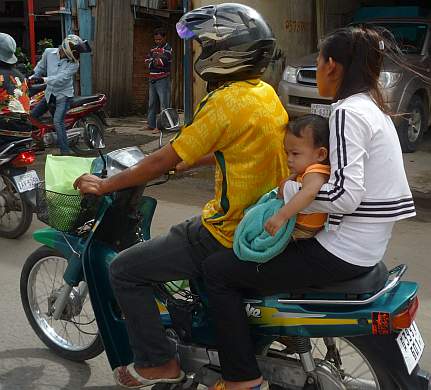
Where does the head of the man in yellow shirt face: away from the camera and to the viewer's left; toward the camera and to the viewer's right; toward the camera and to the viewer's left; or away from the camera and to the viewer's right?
away from the camera and to the viewer's left

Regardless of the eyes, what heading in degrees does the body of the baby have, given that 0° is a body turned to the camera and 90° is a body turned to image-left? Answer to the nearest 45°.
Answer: approximately 90°

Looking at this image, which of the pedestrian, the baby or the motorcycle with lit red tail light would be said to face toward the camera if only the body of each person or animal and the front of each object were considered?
the pedestrian

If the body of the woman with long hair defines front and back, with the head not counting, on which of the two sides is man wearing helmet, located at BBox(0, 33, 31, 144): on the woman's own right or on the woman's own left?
on the woman's own right

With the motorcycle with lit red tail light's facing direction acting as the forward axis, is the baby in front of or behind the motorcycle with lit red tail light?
behind

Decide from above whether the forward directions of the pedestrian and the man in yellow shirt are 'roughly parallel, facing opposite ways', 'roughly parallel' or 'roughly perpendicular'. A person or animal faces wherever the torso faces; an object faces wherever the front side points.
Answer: roughly perpendicular

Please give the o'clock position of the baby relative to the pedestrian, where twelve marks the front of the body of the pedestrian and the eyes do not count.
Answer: The baby is roughly at 12 o'clock from the pedestrian.

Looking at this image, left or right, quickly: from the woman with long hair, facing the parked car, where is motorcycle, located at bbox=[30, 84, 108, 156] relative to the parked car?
left

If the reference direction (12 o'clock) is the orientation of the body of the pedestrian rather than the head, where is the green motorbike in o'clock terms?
The green motorbike is roughly at 12 o'clock from the pedestrian.

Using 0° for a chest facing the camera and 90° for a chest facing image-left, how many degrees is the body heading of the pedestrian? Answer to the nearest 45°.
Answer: approximately 0°
